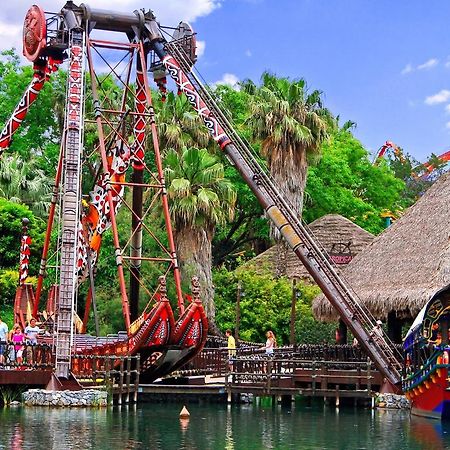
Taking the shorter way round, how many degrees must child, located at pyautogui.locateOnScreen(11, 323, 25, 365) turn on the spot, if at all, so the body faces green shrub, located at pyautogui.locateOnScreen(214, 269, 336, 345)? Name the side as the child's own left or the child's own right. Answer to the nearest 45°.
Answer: approximately 135° to the child's own left

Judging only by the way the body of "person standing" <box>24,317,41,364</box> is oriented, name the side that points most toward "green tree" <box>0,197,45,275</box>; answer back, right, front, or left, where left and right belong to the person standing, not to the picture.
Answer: back

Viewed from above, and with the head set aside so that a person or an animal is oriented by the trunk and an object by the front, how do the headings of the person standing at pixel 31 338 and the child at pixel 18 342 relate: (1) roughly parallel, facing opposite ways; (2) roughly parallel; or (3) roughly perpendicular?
roughly parallel

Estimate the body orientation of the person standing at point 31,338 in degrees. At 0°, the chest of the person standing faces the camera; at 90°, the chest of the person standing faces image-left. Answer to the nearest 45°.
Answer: approximately 0°

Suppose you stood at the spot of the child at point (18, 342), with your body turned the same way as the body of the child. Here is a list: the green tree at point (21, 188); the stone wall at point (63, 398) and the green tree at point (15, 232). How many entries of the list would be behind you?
2

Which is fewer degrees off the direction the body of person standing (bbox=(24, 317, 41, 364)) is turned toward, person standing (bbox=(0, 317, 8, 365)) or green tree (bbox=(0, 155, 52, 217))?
the person standing

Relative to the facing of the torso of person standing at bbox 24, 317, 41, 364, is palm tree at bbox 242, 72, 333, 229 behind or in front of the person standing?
behind

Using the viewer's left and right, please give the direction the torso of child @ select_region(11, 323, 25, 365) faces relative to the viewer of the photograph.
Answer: facing the viewer

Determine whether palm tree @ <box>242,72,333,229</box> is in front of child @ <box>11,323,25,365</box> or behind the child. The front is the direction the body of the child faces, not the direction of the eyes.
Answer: behind

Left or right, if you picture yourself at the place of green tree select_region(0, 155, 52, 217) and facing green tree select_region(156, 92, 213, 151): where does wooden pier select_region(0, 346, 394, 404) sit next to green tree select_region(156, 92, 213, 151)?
right

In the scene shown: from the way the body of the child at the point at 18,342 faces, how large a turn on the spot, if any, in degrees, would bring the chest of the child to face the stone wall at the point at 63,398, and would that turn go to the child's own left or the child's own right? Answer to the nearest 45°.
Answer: approximately 45° to the child's own left

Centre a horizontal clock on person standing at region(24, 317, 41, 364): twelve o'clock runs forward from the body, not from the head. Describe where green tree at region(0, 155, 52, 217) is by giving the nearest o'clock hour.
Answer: The green tree is roughly at 6 o'clock from the person standing.

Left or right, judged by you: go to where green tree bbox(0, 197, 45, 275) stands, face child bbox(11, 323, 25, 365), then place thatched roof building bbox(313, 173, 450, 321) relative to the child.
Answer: left
